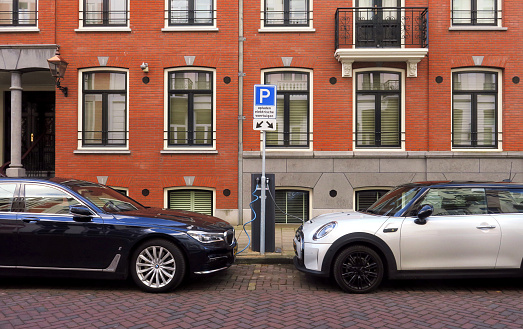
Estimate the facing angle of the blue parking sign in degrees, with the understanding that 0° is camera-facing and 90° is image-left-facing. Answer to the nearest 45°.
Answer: approximately 0°

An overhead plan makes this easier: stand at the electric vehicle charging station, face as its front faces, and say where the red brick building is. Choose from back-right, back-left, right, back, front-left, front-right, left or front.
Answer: back

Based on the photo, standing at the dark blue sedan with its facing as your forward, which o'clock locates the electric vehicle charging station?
The electric vehicle charging station is roughly at 11 o'clock from the dark blue sedan.

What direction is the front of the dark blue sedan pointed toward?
to the viewer's right

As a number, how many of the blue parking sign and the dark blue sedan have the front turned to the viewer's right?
1

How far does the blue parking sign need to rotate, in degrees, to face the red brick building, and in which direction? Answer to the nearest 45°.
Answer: approximately 180°
